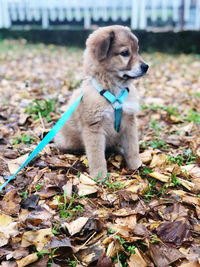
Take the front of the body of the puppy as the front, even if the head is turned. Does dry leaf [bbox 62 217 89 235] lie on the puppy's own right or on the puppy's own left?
on the puppy's own right

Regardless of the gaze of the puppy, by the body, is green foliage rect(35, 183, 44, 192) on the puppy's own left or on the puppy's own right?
on the puppy's own right

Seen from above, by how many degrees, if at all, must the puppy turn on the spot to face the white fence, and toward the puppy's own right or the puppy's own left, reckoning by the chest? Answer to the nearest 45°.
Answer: approximately 135° to the puppy's own left

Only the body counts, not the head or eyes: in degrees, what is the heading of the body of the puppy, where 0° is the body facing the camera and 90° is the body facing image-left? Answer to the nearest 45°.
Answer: approximately 315°

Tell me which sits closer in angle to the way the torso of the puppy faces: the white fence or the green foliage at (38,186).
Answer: the green foliage
